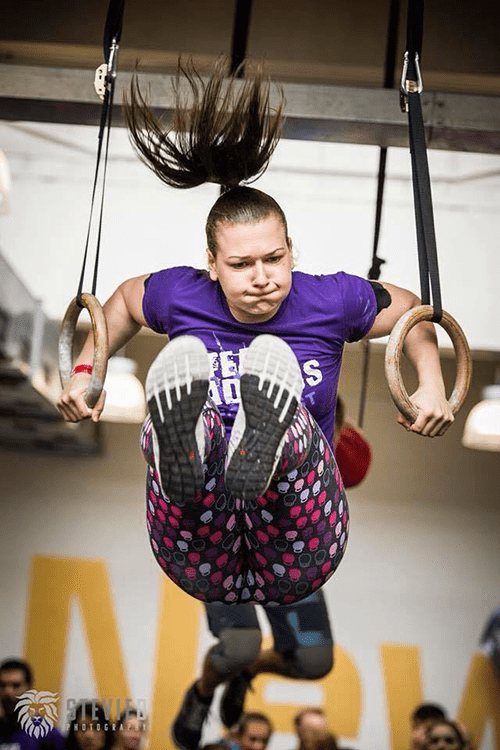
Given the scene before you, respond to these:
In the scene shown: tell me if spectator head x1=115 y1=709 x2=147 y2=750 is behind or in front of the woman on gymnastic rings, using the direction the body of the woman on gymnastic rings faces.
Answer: behind

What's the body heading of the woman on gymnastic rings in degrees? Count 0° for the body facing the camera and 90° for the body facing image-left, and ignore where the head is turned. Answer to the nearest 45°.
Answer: approximately 0°

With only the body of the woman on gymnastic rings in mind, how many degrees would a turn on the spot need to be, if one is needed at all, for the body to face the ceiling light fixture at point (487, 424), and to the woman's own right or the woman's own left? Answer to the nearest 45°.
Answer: approximately 180°

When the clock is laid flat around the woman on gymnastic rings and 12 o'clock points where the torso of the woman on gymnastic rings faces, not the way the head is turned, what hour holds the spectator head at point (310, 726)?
The spectator head is roughly at 6 o'clock from the woman on gymnastic rings.

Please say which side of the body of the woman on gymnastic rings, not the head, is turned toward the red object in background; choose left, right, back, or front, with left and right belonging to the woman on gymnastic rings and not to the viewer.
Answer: back

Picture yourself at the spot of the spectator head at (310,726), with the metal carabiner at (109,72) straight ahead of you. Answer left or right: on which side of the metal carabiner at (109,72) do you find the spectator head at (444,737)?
left

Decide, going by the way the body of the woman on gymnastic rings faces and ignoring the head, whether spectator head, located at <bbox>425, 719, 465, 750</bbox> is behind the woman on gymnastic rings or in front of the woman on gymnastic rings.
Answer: behind

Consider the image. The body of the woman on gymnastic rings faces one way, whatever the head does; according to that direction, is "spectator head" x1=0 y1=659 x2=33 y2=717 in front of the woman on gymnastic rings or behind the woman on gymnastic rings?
behind

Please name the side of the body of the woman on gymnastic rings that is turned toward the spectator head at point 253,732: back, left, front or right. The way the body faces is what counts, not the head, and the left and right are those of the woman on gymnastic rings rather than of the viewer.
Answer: back
